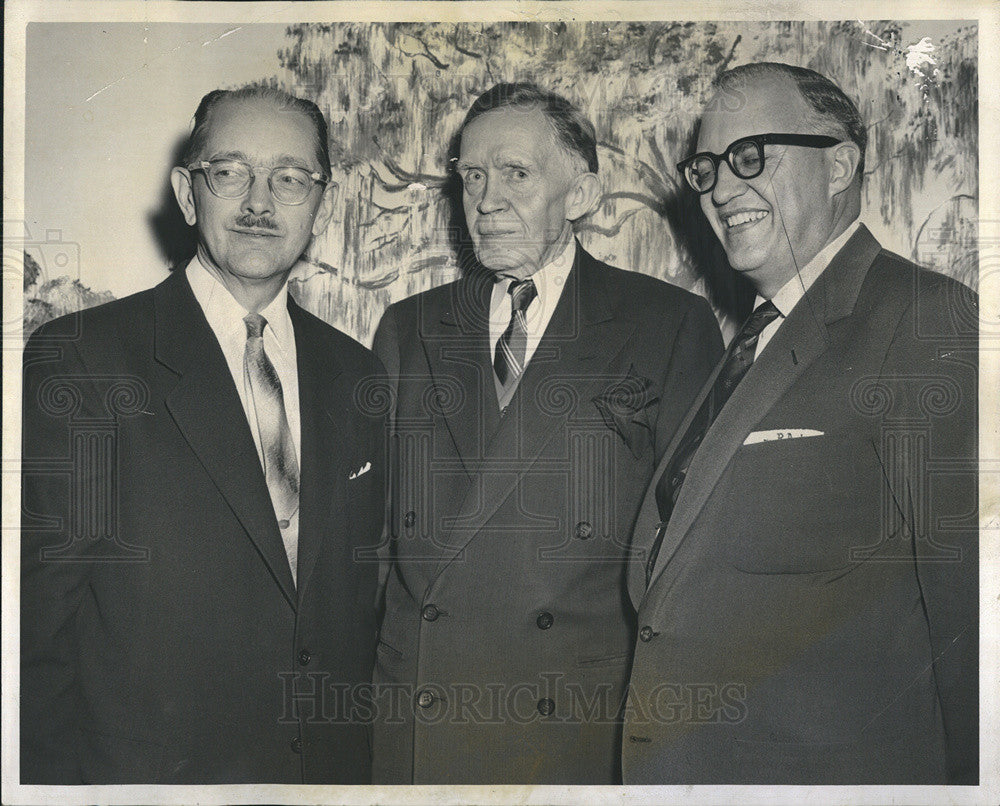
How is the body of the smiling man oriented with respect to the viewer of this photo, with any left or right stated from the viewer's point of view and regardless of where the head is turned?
facing the viewer and to the left of the viewer

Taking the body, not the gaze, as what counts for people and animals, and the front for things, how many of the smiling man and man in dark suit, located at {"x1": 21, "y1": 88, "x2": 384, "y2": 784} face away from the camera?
0

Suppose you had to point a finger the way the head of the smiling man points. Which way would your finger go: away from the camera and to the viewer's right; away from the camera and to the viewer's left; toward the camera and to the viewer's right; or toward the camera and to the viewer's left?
toward the camera and to the viewer's left

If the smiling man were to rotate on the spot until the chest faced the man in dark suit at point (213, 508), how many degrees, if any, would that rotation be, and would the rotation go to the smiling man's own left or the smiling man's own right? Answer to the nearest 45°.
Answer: approximately 45° to the smiling man's own right

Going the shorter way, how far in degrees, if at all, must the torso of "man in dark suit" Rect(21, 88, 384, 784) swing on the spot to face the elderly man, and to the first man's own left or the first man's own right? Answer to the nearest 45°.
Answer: approximately 45° to the first man's own left

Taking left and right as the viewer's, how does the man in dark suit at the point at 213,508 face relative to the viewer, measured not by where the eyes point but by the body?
facing the viewer and to the right of the viewer

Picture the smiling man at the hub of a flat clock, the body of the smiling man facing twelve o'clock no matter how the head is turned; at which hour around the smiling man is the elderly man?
The elderly man is roughly at 1 o'clock from the smiling man.

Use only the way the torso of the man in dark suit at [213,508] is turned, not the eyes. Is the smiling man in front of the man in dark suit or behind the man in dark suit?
in front
